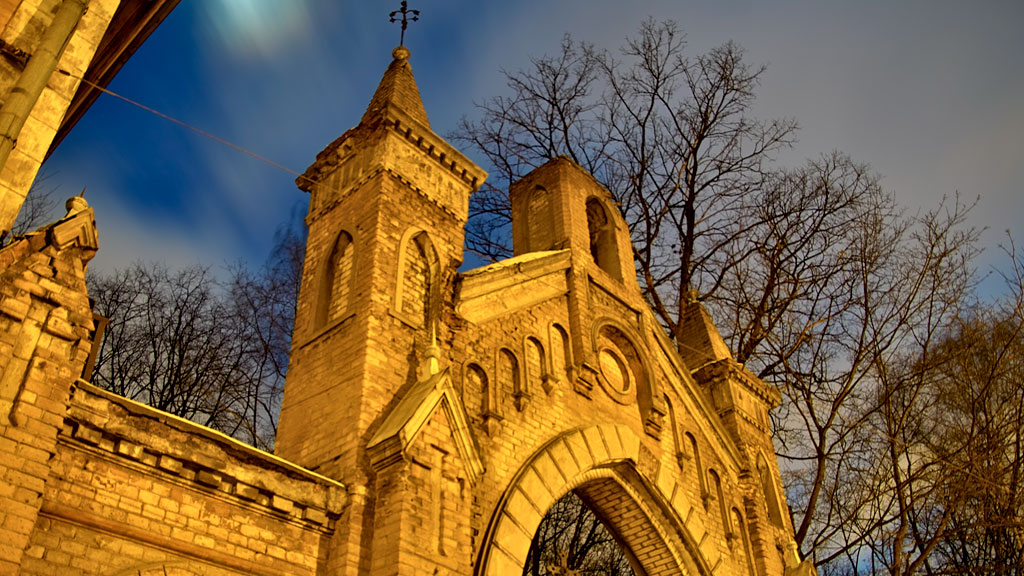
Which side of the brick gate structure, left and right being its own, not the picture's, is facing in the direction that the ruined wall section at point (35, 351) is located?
right

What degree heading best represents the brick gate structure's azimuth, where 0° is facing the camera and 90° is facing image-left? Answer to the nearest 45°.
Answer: approximately 315°
